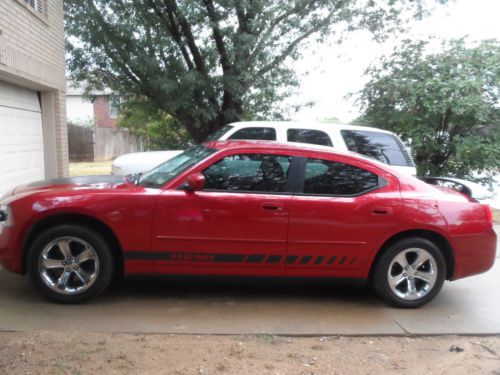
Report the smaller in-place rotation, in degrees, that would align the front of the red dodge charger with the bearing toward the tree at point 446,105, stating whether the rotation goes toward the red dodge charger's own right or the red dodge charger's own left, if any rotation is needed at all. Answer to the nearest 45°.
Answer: approximately 135° to the red dodge charger's own right

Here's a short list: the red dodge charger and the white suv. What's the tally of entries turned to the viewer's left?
2

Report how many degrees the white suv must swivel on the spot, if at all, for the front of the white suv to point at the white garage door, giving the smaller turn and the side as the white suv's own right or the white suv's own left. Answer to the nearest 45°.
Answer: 0° — it already faces it

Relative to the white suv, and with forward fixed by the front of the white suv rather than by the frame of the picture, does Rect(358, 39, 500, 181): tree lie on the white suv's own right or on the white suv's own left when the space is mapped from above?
on the white suv's own right

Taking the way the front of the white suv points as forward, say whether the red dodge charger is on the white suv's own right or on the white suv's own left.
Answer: on the white suv's own left

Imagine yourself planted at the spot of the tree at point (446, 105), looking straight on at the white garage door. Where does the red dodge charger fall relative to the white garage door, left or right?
left

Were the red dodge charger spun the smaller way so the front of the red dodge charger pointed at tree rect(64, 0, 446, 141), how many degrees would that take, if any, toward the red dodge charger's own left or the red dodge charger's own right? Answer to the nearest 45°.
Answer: approximately 90° to the red dodge charger's own right

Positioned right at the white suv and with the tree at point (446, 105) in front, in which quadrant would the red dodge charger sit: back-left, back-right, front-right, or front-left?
back-right

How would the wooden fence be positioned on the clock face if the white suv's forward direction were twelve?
The wooden fence is roughly at 2 o'clock from the white suv.

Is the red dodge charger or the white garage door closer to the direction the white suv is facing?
the white garage door

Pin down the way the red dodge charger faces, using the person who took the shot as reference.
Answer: facing to the left of the viewer

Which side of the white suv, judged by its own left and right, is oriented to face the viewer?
left

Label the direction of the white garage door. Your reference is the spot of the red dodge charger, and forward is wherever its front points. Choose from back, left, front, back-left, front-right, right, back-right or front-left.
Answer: front-right
